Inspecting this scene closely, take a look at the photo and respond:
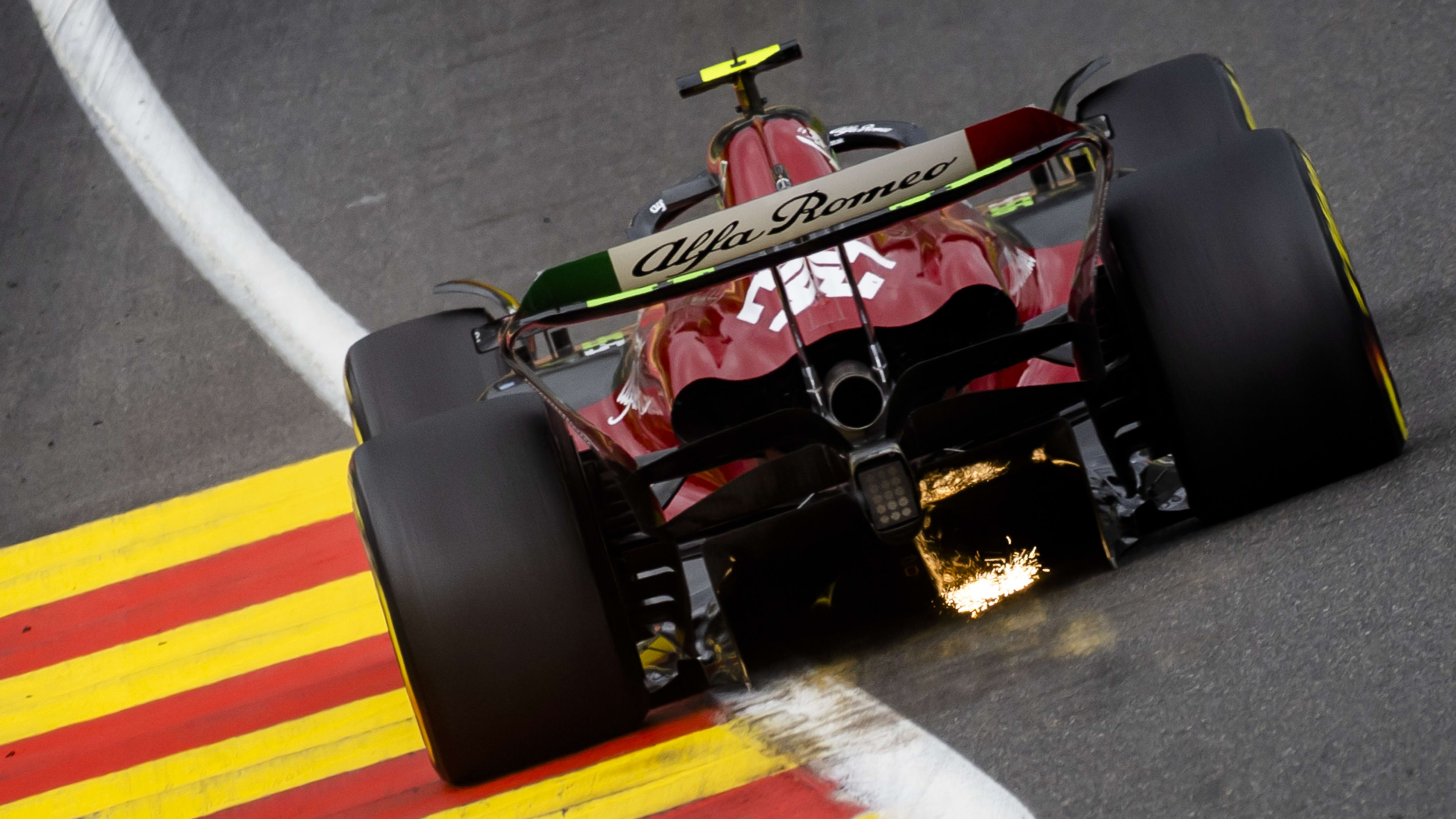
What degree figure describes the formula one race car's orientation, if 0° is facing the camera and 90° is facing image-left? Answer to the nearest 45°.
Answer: approximately 180°
